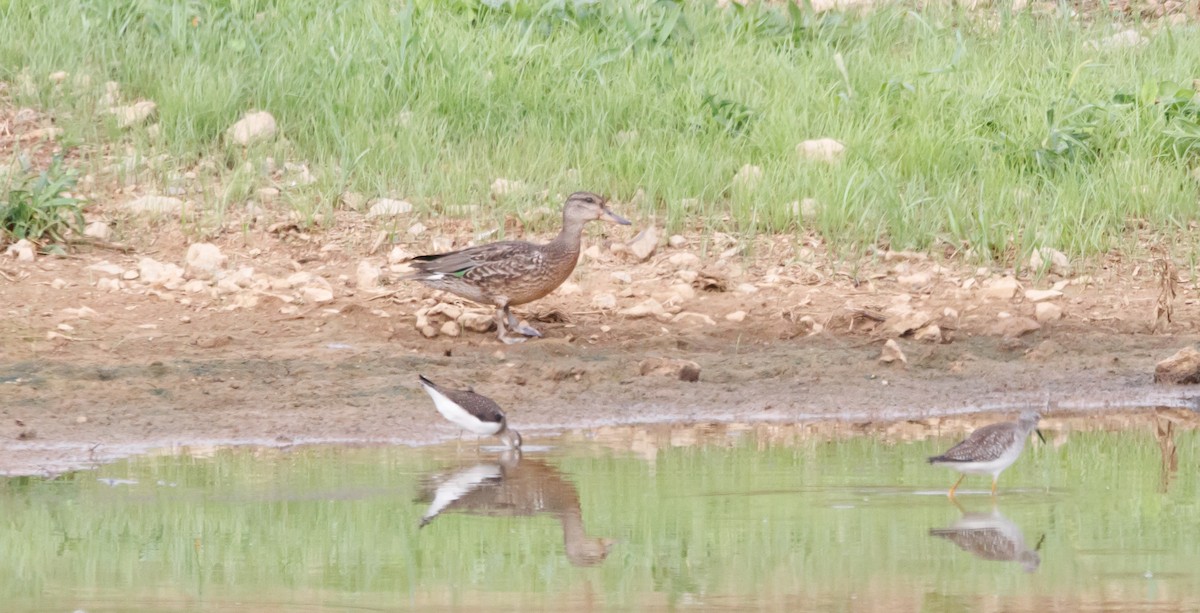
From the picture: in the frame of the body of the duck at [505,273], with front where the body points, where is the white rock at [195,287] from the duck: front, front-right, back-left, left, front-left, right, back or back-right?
back

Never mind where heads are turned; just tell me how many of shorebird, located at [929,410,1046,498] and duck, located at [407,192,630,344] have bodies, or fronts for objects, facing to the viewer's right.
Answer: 2

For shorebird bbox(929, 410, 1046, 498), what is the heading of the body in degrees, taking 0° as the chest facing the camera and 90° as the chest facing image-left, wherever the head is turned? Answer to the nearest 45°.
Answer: approximately 270°

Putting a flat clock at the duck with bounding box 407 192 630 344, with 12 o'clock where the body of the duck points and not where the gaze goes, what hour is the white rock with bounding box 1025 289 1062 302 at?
The white rock is roughly at 12 o'clock from the duck.

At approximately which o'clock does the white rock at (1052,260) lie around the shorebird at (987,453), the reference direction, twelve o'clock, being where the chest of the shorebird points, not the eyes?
The white rock is roughly at 9 o'clock from the shorebird.

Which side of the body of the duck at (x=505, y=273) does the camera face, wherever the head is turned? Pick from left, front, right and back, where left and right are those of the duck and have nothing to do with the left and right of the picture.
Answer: right

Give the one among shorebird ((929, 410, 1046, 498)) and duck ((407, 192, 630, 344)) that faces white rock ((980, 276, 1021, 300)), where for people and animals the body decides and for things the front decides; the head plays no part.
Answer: duck ((407, 192, 630, 344))

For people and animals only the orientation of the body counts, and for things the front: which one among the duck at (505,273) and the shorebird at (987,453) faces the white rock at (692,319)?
the duck at (505,273)

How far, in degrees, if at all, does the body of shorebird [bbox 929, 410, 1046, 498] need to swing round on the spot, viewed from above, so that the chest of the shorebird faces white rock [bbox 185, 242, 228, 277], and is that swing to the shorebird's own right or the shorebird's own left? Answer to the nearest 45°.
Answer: approximately 180°

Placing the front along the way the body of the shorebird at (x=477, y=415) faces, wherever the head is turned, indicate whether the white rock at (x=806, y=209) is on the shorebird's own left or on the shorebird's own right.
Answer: on the shorebird's own left

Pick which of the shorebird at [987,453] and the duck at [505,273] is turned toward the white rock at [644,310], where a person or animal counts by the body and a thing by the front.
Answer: the duck at [505,273]

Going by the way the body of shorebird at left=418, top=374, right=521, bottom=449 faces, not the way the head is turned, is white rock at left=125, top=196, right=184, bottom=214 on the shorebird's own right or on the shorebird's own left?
on the shorebird's own left

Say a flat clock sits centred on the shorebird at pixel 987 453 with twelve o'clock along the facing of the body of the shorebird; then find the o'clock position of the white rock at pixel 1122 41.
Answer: The white rock is roughly at 9 o'clock from the shorebird.
